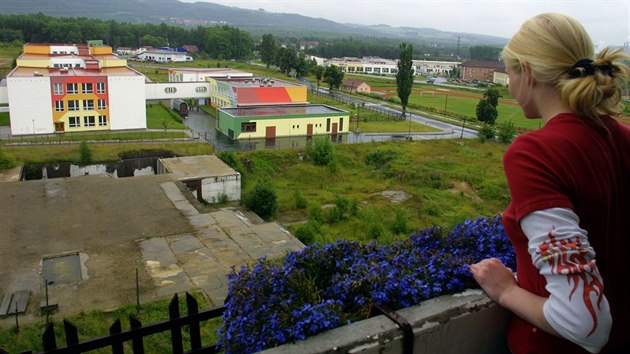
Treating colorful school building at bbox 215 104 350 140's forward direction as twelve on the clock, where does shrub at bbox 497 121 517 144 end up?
The shrub is roughly at 9 o'clock from the colorful school building.

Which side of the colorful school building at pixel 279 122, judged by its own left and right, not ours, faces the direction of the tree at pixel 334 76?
back

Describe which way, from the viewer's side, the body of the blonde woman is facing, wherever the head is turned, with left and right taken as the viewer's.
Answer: facing away from the viewer and to the left of the viewer

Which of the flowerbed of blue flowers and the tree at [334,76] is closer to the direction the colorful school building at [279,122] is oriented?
the flowerbed of blue flowers

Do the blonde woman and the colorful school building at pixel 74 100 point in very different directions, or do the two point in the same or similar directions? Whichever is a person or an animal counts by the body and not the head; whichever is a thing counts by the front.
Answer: very different directions

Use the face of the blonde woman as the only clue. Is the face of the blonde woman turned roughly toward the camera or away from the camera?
away from the camera

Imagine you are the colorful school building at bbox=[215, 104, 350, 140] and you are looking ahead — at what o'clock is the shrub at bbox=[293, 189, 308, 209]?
The shrub is roughly at 12 o'clock from the colorful school building.

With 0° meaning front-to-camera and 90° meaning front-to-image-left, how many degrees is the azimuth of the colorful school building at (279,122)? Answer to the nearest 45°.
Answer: approximately 0°

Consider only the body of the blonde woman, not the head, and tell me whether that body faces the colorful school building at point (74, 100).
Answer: yes

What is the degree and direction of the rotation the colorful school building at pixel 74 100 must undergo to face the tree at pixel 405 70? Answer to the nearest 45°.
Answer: approximately 90° to its left
